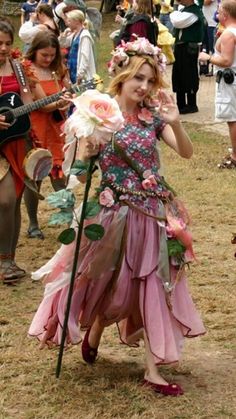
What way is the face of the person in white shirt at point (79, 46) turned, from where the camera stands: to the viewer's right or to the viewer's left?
to the viewer's left

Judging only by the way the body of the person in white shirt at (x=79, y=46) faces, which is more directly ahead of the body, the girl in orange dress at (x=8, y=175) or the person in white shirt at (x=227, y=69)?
the girl in orange dress
